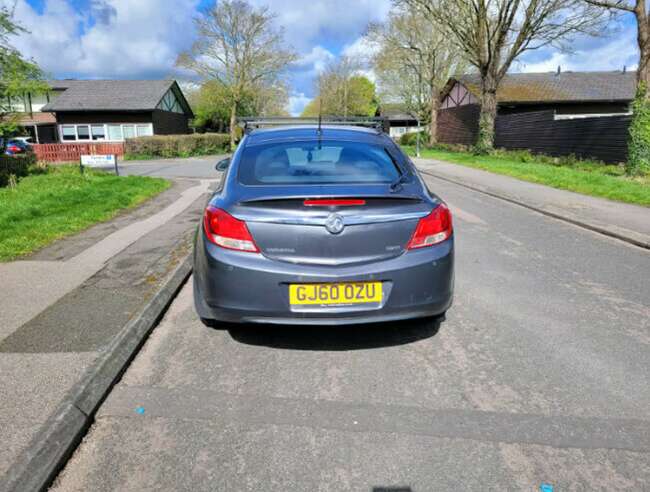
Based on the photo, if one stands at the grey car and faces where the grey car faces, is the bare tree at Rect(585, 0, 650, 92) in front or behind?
in front

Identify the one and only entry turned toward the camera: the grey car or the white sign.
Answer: the white sign

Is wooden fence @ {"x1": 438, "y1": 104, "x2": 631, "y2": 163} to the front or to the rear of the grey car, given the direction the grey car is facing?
to the front

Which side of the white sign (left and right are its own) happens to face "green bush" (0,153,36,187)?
right

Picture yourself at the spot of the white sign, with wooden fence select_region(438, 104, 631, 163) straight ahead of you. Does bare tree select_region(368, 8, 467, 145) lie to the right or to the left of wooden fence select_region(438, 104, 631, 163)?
left

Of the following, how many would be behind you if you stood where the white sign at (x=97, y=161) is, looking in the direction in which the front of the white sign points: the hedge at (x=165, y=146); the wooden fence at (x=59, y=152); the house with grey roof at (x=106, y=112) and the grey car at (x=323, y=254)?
3

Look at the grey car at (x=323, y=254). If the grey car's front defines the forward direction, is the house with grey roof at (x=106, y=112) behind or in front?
in front

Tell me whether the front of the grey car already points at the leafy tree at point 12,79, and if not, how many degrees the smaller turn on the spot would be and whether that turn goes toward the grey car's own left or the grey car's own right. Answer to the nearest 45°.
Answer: approximately 45° to the grey car's own left

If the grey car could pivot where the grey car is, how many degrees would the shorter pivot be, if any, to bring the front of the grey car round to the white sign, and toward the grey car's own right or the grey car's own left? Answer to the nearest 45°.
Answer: approximately 45° to the grey car's own left

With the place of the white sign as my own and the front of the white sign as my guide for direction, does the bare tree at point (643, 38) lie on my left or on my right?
on my left

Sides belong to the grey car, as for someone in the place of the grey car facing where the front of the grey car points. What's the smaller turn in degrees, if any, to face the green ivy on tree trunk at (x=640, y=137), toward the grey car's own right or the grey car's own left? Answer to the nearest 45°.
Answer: approximately 45° to the grey car's own right

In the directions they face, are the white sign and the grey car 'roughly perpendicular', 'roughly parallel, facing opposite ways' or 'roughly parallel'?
roughly parallel, facing opposite ways

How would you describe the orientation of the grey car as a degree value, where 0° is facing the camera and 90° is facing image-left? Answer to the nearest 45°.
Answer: approximately 180°

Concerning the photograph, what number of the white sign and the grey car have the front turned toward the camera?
1

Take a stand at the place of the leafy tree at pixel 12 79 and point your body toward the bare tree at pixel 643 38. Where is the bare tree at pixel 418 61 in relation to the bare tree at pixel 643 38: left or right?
left

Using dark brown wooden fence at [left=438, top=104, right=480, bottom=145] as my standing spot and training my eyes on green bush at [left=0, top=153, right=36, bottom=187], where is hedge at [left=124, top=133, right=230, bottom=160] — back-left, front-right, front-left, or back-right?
front-right

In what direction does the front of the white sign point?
toward the camera

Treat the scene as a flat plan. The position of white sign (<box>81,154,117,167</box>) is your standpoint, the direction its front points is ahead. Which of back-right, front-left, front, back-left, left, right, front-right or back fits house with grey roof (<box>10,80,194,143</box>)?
back
